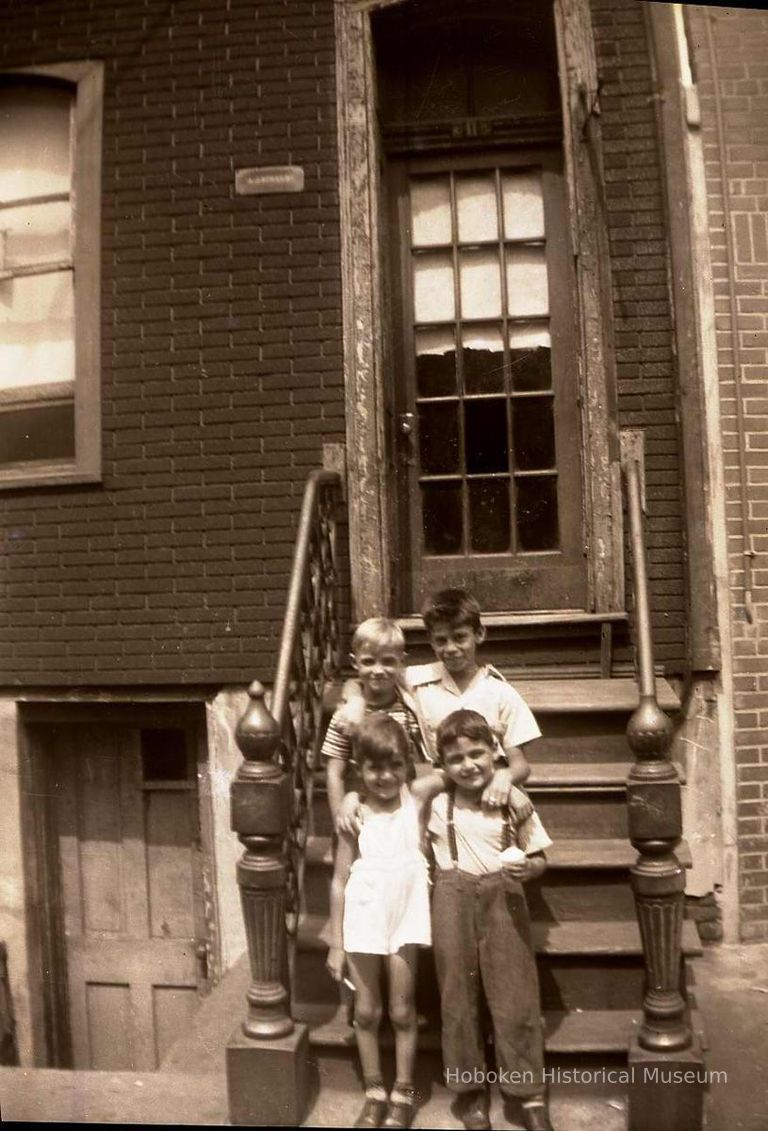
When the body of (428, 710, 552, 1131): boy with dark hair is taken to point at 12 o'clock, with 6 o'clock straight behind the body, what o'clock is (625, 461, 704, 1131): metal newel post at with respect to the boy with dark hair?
The metal newel post is roughly at 9 o'clock from the boy with dark hair.

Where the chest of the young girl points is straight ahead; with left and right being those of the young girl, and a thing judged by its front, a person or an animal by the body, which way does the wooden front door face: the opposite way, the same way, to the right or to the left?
the same way

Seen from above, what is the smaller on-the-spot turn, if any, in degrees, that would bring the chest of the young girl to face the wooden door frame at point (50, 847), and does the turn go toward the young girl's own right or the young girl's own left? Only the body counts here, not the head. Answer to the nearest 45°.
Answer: approximately 135° to the young girl's own right

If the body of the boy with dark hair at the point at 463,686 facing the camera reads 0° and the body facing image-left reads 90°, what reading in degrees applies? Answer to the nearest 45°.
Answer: approximately 0°

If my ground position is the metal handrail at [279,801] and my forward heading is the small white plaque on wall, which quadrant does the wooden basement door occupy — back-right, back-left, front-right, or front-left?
front-left

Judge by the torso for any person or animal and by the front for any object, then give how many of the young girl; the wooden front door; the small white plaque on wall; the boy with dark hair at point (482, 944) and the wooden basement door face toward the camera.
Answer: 5

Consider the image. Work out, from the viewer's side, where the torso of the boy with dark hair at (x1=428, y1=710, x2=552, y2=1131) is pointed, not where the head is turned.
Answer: toward the camera

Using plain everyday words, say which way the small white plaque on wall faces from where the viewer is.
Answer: facing the viewer

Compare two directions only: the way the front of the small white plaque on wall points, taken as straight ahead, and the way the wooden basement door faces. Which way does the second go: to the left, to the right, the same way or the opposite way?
the same way

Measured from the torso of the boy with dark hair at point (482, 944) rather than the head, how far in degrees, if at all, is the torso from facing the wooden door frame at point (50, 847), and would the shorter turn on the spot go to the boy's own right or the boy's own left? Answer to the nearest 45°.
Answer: approximately 135° to the boy's own right

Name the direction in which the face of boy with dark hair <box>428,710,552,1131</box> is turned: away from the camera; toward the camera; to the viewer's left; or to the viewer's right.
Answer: toward the camera

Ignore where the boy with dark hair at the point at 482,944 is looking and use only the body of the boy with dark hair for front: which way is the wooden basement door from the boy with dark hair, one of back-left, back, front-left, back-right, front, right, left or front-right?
back-right

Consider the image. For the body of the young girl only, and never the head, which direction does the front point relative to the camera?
toward the camera

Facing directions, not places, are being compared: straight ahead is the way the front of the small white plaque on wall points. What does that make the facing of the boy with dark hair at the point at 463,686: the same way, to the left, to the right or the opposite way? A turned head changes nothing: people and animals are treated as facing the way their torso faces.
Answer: the same way

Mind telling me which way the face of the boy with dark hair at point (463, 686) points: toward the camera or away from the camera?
toward the camera

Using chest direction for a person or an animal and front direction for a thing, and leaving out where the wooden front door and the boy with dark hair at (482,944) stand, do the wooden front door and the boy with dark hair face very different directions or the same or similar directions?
same or similar directions

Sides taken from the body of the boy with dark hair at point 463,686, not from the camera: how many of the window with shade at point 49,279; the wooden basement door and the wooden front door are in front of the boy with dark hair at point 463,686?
0
